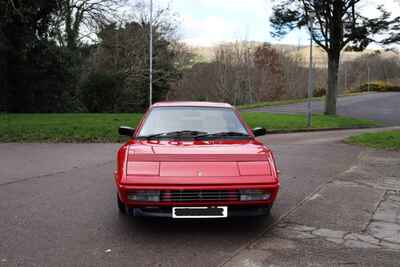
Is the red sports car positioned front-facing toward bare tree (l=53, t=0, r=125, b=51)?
no

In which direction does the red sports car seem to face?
toward the camera

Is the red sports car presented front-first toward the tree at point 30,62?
no

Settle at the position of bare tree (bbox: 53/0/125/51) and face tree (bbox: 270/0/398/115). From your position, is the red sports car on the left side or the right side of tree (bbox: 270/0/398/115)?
right

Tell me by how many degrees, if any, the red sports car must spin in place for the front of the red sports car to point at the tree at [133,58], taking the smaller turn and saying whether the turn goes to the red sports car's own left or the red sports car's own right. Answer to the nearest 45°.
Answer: approximately 180°

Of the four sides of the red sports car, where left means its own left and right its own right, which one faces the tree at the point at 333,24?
back

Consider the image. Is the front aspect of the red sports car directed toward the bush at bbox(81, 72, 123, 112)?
no

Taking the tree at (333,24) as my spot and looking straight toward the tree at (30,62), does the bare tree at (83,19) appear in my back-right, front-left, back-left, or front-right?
front-right
